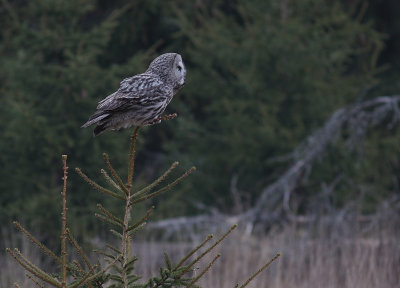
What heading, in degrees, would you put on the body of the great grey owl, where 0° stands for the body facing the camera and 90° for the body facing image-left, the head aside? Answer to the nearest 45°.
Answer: approximately 270°

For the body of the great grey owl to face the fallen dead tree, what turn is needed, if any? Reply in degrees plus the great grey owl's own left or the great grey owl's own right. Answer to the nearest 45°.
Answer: approximately 90° to the great grey owl's own left
